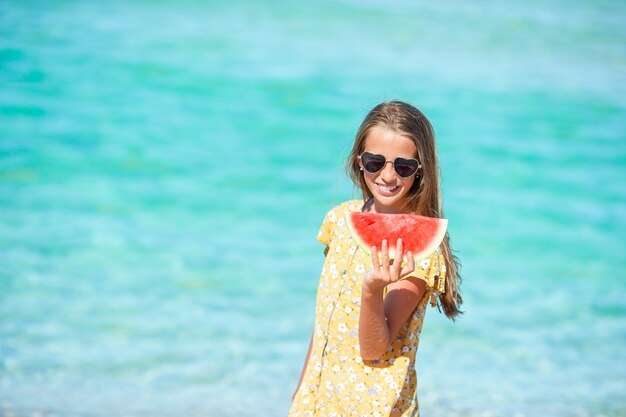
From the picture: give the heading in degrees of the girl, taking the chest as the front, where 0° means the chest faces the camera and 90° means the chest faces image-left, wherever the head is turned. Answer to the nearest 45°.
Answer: approximately 45°
